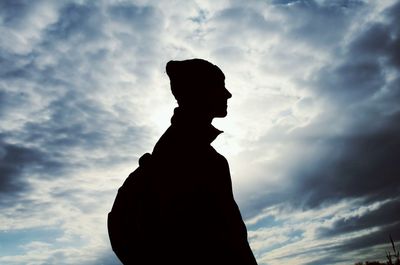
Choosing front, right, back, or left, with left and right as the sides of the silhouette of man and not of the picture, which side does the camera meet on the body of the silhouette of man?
right
